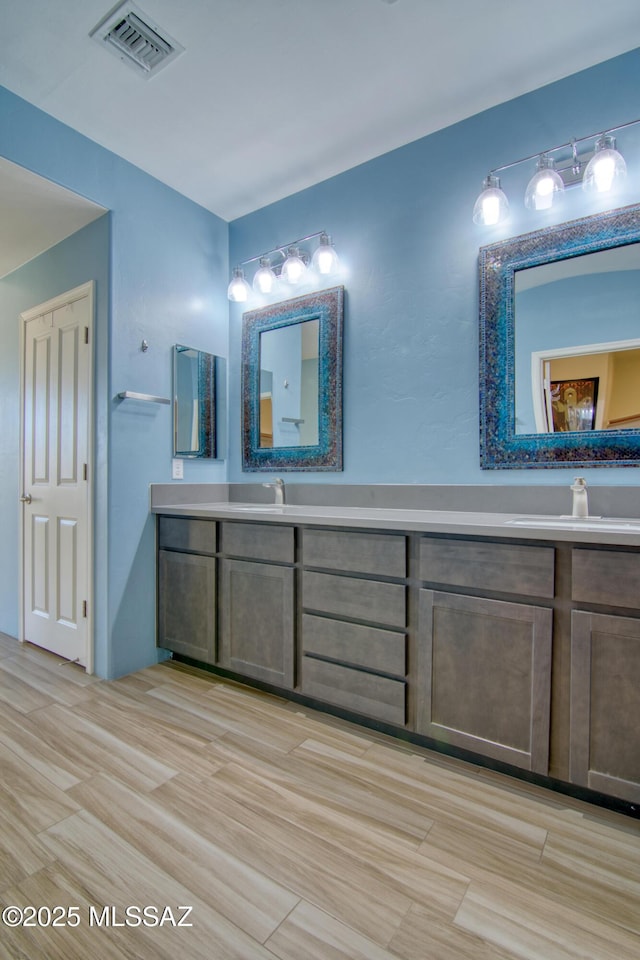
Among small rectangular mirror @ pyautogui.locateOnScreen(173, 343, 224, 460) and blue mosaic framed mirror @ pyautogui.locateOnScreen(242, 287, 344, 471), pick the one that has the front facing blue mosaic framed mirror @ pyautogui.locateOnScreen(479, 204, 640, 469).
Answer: the small rectangular mirror

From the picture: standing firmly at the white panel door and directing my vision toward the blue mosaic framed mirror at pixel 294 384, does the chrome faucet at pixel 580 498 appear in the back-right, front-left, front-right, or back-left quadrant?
front-right

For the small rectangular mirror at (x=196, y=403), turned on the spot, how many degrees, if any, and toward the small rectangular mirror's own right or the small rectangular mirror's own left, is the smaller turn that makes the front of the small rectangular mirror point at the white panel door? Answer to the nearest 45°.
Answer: approximately 135° to the small rectangular mirror's own right

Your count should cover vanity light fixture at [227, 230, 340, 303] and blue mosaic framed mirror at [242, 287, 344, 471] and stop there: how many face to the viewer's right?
0

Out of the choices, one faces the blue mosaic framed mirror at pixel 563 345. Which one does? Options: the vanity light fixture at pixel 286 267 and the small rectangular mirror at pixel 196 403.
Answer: the small rectangular mirror

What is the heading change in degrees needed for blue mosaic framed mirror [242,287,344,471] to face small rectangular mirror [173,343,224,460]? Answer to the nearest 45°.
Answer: approximately 45° to its right

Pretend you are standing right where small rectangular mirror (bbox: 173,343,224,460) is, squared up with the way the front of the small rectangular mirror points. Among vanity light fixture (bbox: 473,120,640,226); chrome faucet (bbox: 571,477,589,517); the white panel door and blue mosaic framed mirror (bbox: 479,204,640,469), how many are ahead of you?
3

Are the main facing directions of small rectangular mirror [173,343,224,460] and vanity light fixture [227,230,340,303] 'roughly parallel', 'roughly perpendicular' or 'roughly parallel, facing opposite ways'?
roughly perpendicular

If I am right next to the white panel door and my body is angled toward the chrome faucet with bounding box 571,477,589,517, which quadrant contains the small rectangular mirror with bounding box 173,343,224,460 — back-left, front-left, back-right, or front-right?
front-left

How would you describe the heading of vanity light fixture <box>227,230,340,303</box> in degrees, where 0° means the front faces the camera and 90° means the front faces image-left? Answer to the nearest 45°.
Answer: approximately 45°

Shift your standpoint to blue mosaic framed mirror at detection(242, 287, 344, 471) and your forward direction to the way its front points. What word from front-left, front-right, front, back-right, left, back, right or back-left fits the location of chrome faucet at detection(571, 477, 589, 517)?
left

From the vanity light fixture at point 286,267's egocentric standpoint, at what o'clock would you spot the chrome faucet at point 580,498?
The chrome faucet is roughly at 9 o'clock from the vanity light fixture.

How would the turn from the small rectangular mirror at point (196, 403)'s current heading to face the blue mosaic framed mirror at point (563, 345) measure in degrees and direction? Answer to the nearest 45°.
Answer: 0° — it already faces it

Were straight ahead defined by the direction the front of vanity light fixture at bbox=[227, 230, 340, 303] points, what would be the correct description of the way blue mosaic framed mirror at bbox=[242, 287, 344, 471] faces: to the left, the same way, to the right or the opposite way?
the same way

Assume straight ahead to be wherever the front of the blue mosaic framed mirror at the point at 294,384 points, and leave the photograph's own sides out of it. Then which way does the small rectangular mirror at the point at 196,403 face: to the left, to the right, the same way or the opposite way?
to the left

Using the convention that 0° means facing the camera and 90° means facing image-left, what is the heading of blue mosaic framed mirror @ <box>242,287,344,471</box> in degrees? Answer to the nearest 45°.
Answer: approximately 45°

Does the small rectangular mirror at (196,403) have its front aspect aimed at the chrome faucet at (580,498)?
yes

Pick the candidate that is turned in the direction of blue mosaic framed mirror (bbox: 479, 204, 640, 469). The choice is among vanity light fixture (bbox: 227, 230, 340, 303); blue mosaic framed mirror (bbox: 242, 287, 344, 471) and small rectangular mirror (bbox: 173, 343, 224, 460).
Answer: the small rectangular mirror

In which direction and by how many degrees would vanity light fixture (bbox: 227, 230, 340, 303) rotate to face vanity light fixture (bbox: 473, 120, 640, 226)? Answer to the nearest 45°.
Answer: approximately 90° to its left
